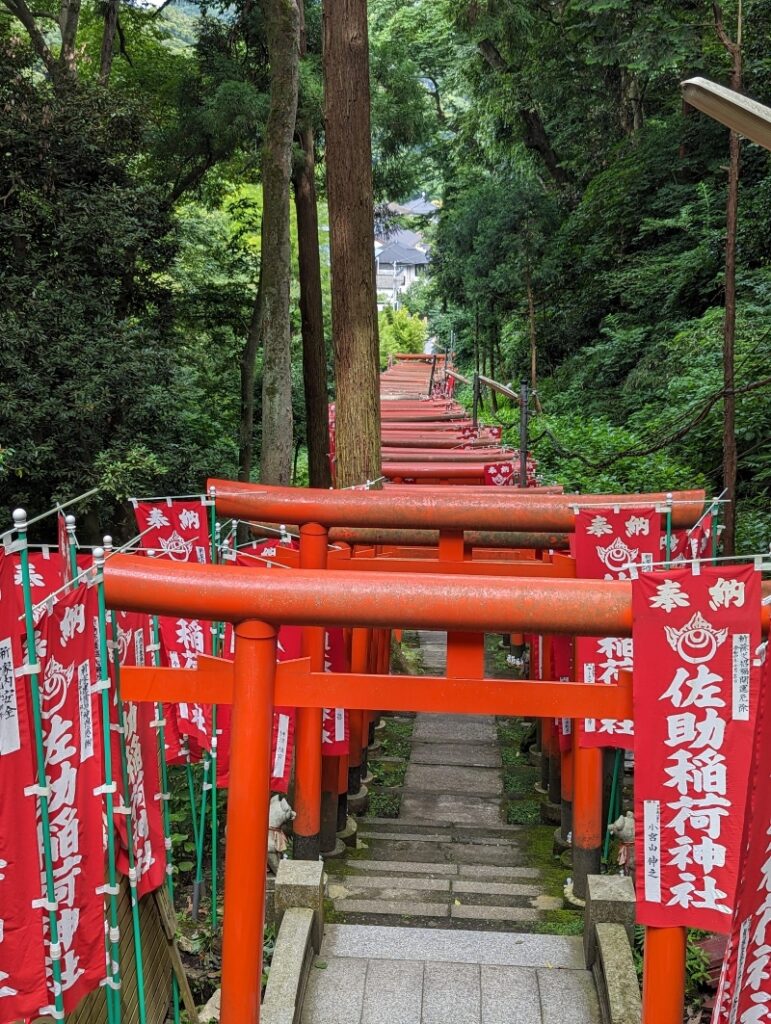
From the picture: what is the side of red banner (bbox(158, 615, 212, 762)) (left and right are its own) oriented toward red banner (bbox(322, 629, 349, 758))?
left

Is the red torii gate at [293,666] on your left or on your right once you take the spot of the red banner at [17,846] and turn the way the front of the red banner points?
on your left
